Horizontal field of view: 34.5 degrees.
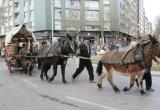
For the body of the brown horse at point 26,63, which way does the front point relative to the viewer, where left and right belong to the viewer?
facing the viewer and to the right of the viewer

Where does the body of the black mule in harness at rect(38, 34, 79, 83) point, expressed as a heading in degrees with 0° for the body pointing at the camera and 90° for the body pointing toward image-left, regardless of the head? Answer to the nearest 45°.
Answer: approximately 315°

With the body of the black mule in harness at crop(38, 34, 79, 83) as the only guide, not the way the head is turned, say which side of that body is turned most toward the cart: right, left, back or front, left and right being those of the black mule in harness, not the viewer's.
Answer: back

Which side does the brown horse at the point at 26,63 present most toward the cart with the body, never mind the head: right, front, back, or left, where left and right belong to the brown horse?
back

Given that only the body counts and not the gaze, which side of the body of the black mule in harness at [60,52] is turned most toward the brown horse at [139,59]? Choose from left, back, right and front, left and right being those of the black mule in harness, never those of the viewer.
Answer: front

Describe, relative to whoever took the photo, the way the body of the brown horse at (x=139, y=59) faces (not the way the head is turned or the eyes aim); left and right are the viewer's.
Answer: facing to the right of the viewer

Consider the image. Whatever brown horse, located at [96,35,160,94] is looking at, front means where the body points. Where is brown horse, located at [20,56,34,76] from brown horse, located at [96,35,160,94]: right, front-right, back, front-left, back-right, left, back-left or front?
back-left

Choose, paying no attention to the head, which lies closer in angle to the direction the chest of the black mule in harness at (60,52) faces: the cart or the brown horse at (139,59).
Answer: the brown horse
